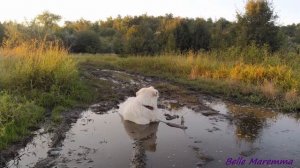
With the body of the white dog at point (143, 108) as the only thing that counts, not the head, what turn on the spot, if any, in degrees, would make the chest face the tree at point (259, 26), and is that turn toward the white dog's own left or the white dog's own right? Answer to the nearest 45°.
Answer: approximately 45° to the white dog's own left

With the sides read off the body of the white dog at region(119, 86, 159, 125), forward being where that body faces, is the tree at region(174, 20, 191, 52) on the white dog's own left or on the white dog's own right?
on the white dog's own left

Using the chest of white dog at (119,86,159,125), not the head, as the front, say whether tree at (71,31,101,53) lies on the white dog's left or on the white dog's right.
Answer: on the white dog's left

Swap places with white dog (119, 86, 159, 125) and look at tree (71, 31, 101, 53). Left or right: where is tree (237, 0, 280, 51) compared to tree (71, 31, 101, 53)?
right

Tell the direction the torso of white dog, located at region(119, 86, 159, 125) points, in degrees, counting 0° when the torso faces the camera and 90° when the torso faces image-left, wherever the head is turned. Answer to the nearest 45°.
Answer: approximately 270°
